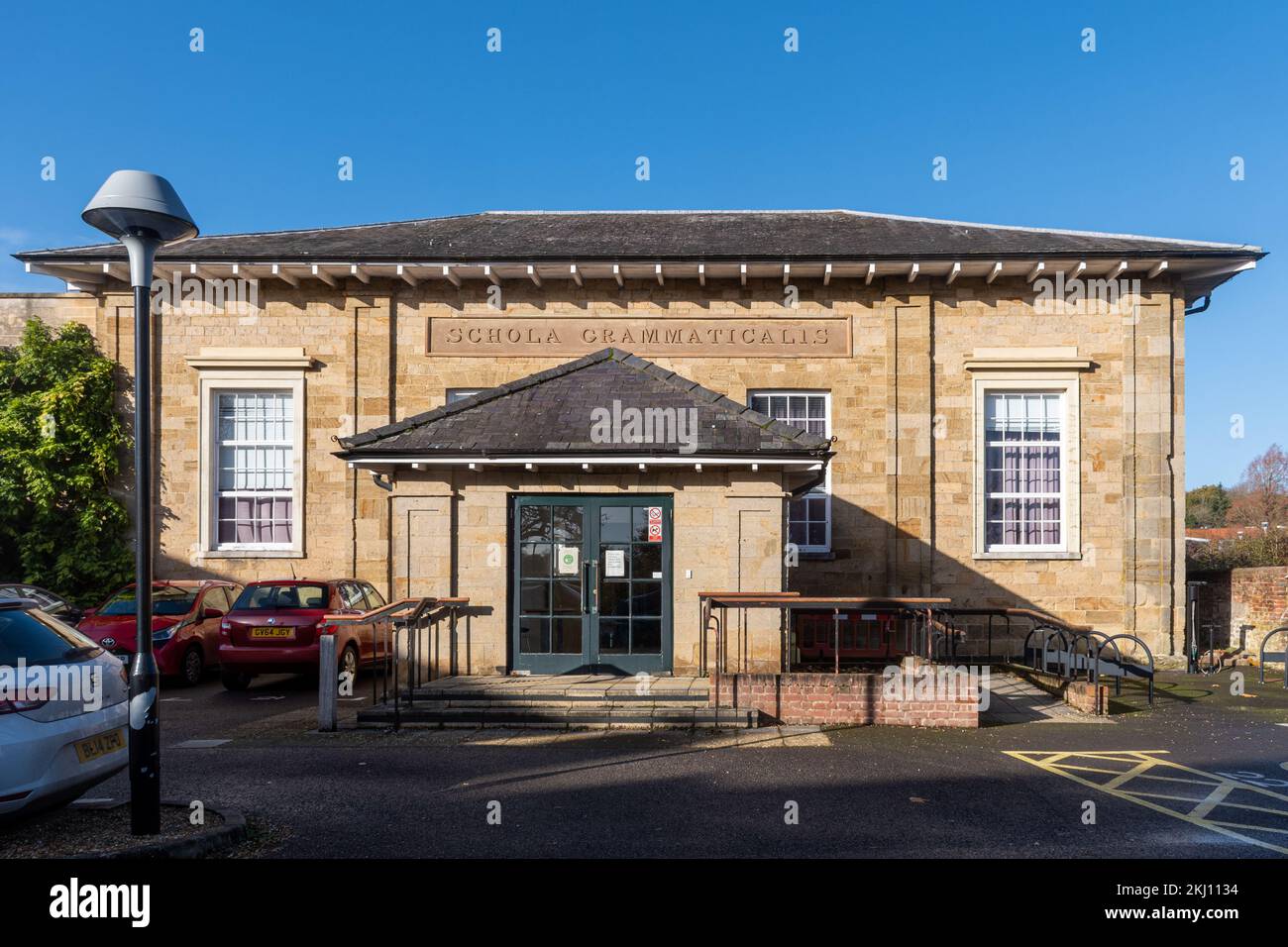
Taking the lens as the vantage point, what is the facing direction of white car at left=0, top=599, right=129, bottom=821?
facing away from the viewer and to the left of the viewer

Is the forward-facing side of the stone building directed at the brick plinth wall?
yes

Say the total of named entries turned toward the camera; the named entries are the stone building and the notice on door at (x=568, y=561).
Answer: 2

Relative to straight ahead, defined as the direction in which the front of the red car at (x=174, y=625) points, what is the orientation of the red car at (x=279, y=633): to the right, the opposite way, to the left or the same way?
the opposite way

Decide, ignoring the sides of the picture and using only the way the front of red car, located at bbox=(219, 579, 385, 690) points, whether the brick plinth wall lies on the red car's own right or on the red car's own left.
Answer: on the red car's own right

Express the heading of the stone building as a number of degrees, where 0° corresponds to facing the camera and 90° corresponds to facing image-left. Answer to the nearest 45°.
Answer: approximately 0°

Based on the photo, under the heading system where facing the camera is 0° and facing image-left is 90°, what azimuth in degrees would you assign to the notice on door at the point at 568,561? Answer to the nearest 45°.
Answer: approximately 0°
